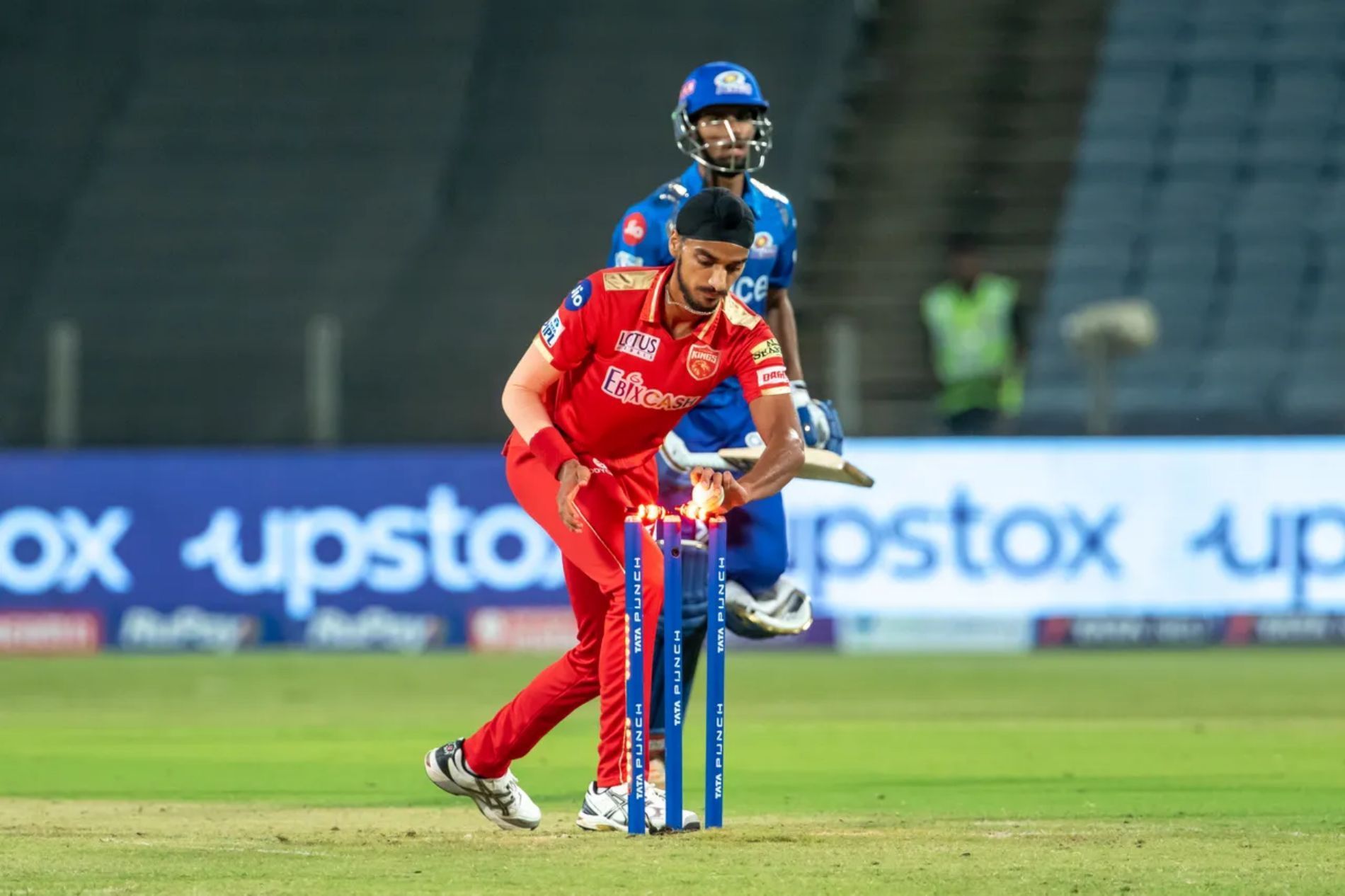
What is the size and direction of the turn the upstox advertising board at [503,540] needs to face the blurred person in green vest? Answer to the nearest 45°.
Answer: approximately 135° to its left

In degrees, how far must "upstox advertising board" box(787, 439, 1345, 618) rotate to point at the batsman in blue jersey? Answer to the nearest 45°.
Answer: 0° — it already faces them

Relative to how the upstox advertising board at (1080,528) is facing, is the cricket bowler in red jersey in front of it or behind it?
in front

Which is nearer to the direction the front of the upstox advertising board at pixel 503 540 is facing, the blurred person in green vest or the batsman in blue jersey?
the batsman in blue jersey

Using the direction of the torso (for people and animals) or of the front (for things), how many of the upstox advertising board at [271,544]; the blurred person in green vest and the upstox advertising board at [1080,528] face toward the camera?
3

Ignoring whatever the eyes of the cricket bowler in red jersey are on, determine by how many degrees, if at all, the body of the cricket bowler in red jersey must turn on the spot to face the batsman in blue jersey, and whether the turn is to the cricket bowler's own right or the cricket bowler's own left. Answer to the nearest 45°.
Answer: approximately 135° to the cricket bowler's own left

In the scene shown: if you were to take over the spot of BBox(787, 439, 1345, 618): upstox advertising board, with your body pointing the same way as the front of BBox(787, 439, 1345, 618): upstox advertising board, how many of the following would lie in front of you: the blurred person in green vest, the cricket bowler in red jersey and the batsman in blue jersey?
2

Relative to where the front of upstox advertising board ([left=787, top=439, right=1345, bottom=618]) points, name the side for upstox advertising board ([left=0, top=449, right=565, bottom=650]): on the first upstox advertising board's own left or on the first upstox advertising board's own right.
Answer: on the first upstox advertising board's own right

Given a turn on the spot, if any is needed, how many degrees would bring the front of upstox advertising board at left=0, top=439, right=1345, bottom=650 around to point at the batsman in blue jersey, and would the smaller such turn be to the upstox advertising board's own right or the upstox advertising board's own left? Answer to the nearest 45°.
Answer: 0° — it already faces them

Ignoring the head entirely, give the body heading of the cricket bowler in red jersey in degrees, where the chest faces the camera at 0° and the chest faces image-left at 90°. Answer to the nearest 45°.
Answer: approximately 315°

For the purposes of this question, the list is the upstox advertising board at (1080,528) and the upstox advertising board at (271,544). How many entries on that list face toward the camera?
2

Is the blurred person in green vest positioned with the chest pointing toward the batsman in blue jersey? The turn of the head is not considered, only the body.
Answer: yes

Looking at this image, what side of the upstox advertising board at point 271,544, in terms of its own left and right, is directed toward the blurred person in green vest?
left

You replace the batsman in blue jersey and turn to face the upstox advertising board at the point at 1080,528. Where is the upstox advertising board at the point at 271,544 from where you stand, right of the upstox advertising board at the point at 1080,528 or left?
left
